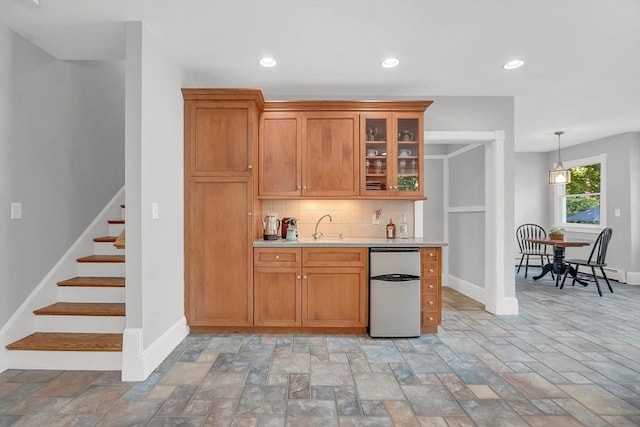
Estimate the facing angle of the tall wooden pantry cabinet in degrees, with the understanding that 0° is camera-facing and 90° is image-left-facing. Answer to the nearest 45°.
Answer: approximately 0°

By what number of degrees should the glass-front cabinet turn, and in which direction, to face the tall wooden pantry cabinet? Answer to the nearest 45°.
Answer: approximately 45° to its right

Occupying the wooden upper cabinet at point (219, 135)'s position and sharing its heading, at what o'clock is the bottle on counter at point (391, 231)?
The bottle on counter is roughly at 9 o'clock from the wooden upper cabinet.

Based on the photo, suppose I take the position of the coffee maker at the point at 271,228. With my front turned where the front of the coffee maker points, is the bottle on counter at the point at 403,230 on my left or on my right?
on my left
